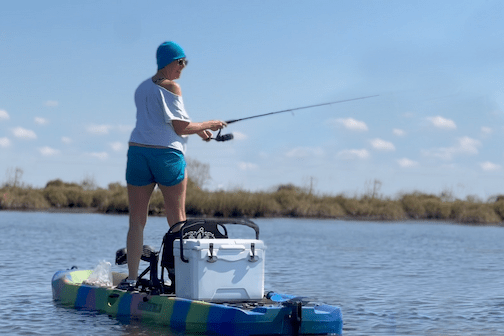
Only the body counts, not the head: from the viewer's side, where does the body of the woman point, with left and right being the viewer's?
facing away from the viewer and to the right of the viewer

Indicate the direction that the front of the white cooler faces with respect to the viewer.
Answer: facing the viewer and to the right of the viewer

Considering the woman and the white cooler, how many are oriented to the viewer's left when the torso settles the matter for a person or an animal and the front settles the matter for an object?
0

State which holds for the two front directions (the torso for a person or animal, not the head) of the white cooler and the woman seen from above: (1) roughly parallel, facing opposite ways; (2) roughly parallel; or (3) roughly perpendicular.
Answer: roughly perpendicular
